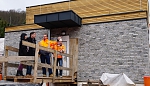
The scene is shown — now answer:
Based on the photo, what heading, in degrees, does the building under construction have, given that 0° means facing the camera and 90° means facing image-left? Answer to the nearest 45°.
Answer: approximately 45°
